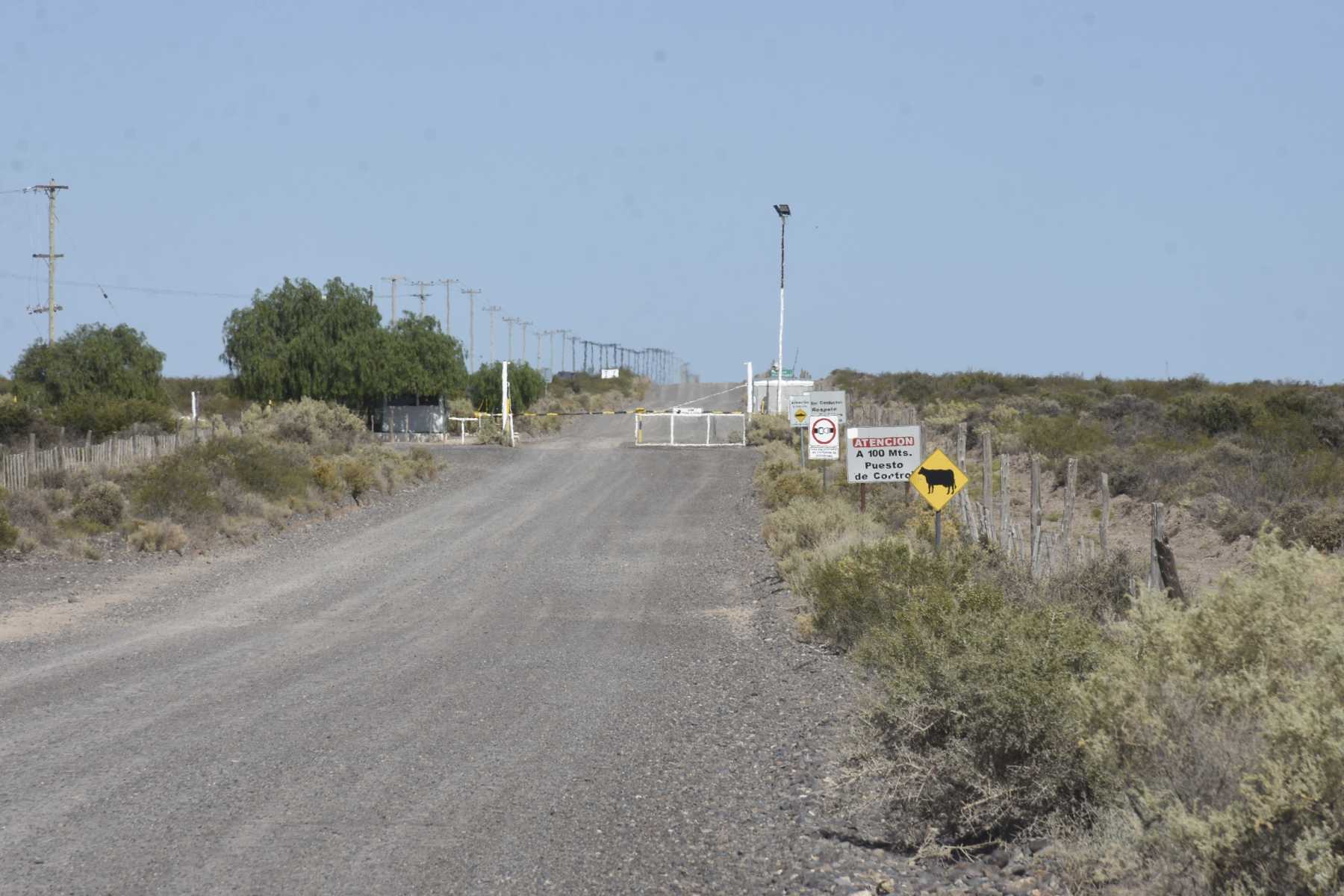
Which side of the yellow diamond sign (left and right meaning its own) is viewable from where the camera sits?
front

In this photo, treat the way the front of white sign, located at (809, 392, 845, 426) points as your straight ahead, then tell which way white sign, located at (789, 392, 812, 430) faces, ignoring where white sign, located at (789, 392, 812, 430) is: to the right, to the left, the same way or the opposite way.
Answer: the same way

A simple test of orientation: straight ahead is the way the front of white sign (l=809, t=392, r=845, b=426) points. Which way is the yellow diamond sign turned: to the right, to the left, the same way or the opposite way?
the same way

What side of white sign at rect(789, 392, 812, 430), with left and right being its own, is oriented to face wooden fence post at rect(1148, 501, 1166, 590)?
front

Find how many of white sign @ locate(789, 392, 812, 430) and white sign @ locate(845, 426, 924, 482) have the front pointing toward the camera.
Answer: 2

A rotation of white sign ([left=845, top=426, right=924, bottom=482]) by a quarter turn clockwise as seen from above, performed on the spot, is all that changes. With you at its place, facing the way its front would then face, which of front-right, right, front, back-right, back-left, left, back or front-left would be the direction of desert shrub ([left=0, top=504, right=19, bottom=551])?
front

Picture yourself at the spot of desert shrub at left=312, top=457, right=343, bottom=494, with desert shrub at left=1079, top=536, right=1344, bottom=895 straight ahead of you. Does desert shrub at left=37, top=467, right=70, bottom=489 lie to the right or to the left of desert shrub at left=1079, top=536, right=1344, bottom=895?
right

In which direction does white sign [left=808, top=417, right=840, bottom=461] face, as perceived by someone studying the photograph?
facing the viewer

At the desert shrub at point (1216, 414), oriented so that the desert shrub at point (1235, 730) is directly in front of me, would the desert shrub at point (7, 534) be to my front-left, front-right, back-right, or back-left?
front-right

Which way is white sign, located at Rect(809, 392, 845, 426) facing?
toward the camera

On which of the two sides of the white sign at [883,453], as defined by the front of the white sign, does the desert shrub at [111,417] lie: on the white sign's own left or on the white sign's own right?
on the white sign's own right

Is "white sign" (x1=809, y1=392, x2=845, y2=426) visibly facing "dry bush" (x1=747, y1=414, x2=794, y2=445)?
no

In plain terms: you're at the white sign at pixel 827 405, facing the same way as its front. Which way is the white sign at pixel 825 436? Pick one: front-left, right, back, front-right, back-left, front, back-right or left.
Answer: front

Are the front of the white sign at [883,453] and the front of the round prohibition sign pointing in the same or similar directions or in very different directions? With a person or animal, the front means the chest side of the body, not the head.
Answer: same or similar directions

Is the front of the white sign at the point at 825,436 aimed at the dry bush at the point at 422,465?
no

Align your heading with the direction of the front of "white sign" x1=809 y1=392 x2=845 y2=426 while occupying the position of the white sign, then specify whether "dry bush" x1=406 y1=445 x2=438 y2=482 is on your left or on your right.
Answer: on your right

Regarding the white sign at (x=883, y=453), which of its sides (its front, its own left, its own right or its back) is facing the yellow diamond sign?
front

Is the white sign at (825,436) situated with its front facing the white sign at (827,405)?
no

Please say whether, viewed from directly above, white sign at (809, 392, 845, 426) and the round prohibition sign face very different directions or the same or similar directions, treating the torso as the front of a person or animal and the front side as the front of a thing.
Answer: same or similar directions

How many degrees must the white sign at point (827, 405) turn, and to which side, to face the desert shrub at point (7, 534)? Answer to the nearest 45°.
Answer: approximately 45° to its right

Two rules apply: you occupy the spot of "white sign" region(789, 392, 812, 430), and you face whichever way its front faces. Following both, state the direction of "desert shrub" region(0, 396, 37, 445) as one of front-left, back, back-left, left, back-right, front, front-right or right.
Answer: right
